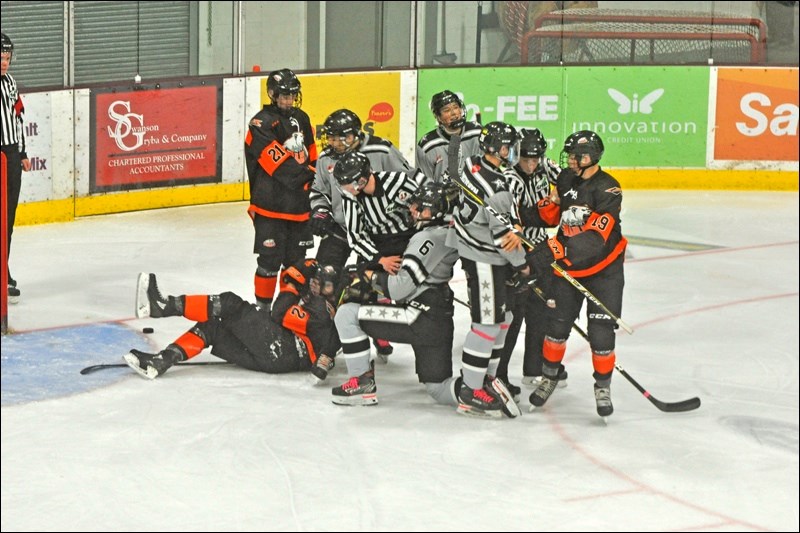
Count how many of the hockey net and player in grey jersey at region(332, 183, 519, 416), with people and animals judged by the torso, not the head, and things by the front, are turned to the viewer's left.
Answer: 1

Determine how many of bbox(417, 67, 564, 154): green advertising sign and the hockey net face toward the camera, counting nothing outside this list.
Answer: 2

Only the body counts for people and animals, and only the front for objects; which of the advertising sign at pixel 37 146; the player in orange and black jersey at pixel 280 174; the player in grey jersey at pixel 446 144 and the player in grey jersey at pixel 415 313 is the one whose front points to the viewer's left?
the player in grey jersey at pixel 415 313

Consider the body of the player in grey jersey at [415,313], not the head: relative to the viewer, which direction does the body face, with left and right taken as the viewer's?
facing to the left of the viewer

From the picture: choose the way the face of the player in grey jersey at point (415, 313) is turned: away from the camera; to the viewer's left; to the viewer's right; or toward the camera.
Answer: to the viewer's left

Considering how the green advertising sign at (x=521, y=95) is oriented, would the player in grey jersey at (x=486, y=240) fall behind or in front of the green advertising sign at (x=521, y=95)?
in front

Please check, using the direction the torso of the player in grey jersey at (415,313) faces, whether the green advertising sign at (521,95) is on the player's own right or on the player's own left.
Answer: on the player's own right

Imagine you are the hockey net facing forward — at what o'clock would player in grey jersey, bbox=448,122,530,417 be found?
The player in grey jersey is roughly at 12 o'clock from the hockey net.

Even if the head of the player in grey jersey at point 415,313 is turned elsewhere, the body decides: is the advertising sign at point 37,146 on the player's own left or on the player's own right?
on the player's own right

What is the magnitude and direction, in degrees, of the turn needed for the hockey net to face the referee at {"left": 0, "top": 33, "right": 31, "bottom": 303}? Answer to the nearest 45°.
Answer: approximately 45° to its right
